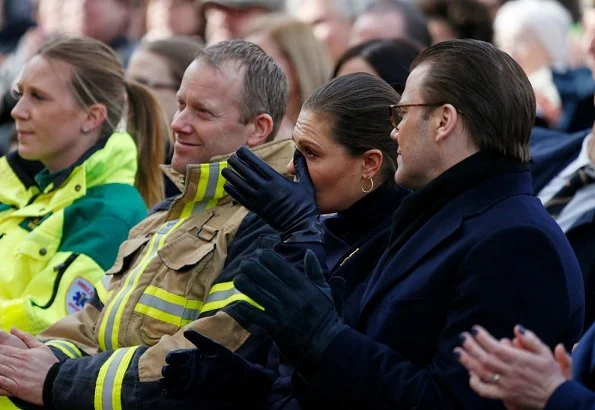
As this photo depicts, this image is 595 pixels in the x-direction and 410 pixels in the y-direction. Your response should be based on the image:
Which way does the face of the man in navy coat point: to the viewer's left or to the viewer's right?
to the viewer's left

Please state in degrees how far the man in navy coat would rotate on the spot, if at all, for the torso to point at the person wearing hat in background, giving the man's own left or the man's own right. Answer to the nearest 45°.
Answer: approximately 90° to the man's own right

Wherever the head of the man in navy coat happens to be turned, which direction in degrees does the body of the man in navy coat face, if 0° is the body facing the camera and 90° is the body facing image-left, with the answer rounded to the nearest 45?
approximately 90°
